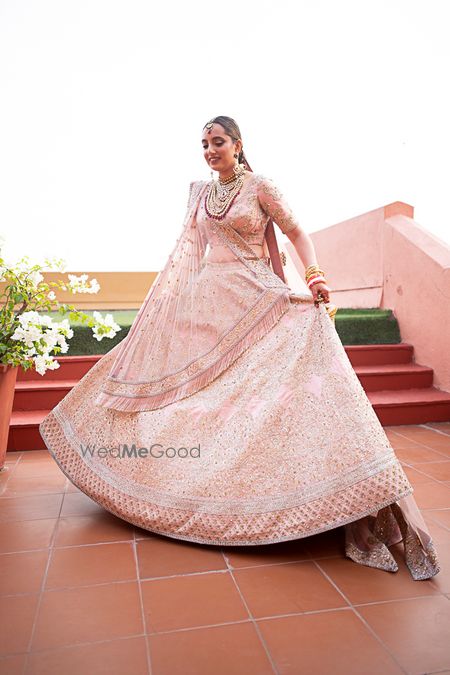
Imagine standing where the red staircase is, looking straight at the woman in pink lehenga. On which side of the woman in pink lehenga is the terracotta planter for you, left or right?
right

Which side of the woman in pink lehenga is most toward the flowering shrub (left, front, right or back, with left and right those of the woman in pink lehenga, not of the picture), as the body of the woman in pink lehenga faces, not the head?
right

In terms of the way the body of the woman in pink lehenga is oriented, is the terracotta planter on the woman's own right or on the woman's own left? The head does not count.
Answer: on the woman's own right

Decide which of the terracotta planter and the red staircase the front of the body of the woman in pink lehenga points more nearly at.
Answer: the terracotta planter

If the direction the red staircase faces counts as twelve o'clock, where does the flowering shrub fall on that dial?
The flowering shrub is roughly at 2 o'clock from the red staircase.

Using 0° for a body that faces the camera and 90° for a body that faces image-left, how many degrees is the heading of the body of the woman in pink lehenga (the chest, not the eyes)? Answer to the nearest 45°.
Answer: approximately 45°

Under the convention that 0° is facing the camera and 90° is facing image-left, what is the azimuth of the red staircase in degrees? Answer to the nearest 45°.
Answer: approximately 0°

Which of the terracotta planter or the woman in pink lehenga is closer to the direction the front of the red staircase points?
the woman in pink lehenga

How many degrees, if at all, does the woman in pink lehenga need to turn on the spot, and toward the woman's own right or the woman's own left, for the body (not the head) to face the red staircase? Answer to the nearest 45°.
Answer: approximately 180°
